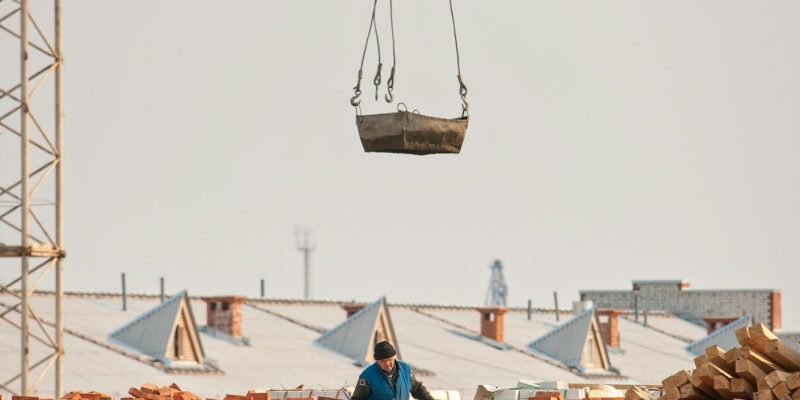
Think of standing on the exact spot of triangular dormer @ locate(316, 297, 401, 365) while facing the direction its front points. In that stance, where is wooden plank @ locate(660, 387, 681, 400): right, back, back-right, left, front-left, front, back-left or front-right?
front-right

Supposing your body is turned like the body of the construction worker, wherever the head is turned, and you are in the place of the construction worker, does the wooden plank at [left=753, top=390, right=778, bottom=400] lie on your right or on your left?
on your left

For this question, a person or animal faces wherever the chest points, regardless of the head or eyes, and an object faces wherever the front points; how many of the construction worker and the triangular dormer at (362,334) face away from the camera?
0

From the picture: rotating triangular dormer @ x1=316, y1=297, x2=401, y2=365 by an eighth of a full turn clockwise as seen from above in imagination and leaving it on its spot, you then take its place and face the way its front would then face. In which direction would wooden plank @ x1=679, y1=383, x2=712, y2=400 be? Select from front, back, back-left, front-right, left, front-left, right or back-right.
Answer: front

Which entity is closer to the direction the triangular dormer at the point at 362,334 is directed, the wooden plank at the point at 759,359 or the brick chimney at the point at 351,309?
the wooden plank

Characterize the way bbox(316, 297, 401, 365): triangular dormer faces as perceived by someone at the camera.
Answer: facing the viewer and to the right of the viewer
